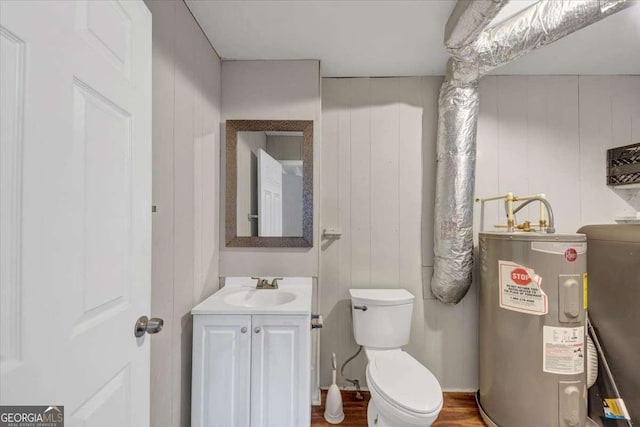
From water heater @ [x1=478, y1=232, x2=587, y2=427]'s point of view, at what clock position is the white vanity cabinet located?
The white vanity cabinet is roughly at 3 o'clock from the water heater.

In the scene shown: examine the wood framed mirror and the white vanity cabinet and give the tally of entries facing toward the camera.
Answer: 2

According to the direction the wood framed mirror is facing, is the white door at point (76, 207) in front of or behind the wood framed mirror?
in front

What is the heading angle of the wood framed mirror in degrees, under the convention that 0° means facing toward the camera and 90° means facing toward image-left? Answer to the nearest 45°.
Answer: approximately 0°

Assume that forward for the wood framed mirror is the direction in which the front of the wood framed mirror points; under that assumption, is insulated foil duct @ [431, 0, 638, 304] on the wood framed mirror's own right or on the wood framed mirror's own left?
on the wood framed mirror's own left

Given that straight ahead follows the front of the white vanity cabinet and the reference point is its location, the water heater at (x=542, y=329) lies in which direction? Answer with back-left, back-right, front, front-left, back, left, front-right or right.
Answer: left

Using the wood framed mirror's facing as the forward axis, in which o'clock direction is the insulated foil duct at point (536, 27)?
The insulated foil duct is roughly at 10 o'clock from the wood framed mirror.
